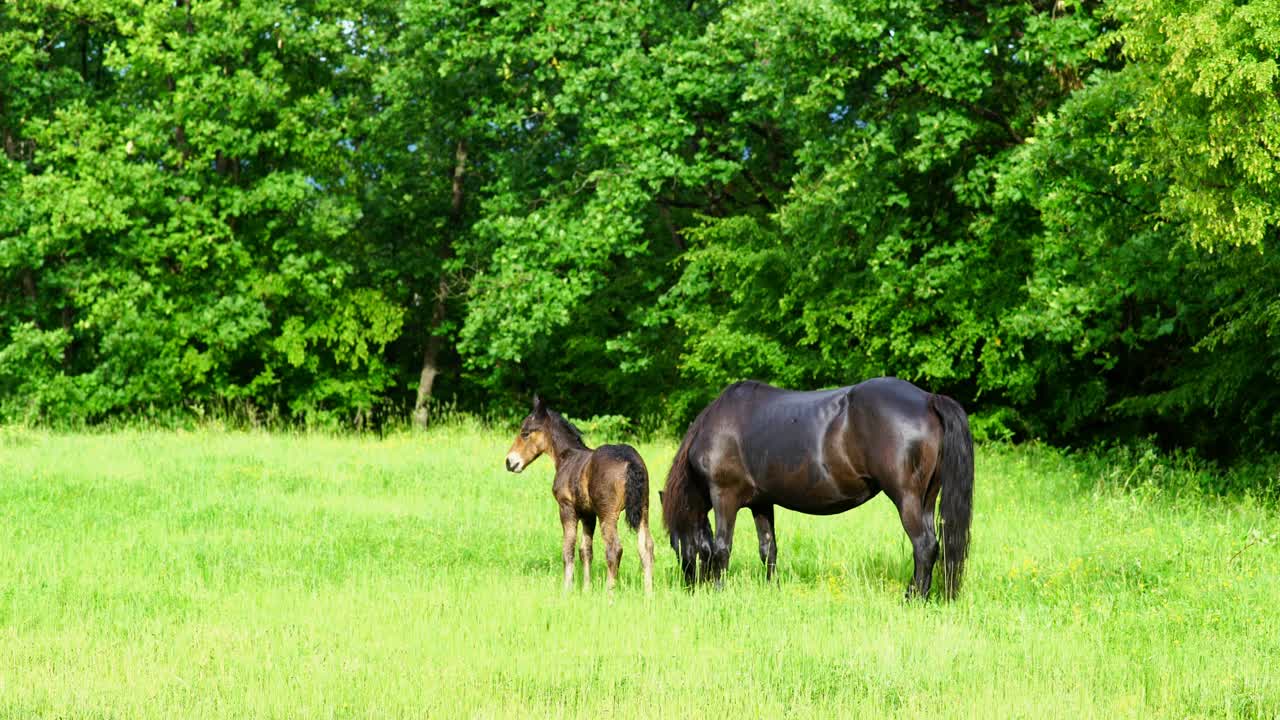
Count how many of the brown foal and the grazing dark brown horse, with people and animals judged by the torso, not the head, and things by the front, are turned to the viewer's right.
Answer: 0

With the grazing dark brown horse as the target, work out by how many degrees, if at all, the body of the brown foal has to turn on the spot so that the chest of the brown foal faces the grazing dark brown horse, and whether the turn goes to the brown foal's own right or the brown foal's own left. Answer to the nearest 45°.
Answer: approximately 135° to the brown foal's own right

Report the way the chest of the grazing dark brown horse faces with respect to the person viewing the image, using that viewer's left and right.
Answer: facing to the left of the viewer

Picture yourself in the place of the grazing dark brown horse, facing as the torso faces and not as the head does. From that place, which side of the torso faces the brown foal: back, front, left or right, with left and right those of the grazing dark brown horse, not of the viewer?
front

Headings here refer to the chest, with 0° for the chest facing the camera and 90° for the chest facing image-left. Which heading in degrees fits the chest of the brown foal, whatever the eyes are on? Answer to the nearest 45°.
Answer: approximately 135°
